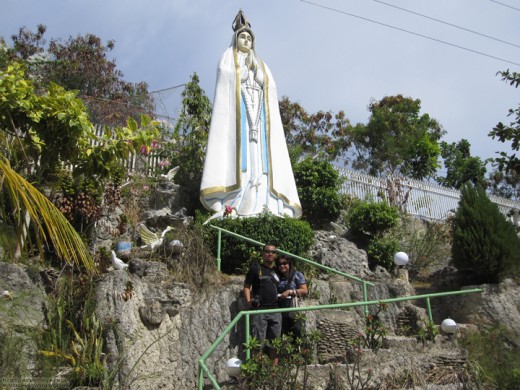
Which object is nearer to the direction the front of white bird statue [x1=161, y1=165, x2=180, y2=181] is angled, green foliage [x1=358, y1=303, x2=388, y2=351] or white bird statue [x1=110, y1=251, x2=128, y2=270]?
the white bird statue

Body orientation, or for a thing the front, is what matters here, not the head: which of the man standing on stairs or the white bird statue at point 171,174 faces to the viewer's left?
the white bird statue

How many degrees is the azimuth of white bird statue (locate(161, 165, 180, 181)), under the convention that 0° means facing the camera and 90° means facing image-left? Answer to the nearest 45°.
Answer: approximately 90°

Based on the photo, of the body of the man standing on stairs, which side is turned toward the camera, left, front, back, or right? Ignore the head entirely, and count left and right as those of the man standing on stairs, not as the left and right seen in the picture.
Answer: front

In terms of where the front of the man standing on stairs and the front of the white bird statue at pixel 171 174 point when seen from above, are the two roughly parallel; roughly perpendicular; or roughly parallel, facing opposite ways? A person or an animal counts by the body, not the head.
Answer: roughly perpendicular

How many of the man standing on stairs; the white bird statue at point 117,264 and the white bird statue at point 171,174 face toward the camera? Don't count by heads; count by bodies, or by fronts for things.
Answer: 1

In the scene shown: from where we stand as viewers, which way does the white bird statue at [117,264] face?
facing to the left of the viewer

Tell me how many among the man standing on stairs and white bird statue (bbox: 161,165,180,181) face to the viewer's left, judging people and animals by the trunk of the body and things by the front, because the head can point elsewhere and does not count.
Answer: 1

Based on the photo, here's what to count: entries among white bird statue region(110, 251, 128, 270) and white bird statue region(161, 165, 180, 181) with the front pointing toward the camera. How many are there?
0

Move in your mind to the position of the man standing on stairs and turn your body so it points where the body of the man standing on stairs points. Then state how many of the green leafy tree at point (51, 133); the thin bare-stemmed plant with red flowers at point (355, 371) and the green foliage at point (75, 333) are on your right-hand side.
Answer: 2

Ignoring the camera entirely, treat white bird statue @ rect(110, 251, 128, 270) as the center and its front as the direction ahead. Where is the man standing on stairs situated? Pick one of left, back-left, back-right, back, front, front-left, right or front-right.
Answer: back-left

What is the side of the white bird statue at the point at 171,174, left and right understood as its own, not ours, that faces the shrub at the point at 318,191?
back

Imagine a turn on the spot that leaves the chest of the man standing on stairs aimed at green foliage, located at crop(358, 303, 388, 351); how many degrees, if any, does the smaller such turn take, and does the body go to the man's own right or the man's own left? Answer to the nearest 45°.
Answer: approximately 90° to the man's own left
